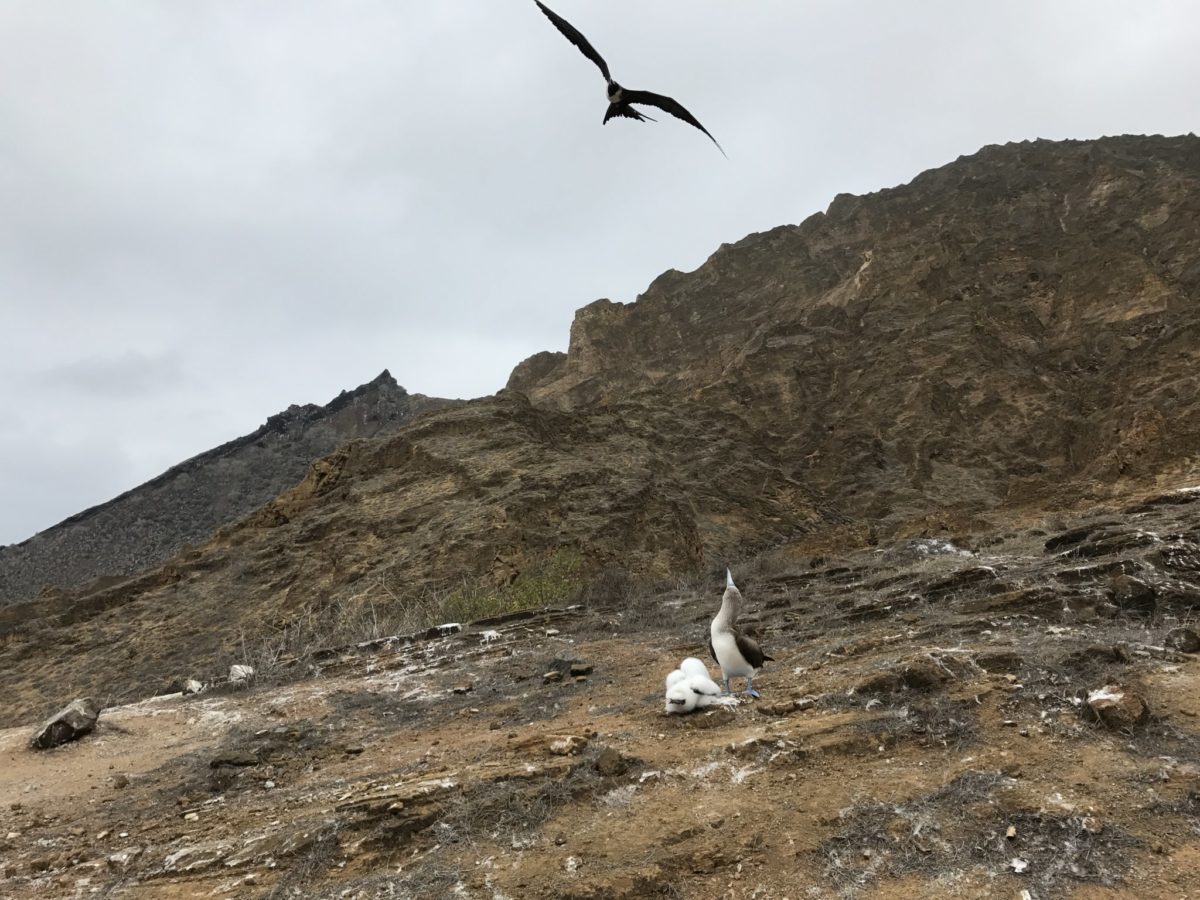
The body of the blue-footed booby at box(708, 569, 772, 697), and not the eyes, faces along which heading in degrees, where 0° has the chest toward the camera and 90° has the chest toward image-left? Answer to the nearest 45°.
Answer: approximately 45°

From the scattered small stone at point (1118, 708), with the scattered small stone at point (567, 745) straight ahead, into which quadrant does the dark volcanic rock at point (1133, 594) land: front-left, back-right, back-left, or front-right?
back-right

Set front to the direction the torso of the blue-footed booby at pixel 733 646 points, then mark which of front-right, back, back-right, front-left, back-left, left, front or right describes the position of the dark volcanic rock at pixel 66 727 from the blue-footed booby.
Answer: front-right

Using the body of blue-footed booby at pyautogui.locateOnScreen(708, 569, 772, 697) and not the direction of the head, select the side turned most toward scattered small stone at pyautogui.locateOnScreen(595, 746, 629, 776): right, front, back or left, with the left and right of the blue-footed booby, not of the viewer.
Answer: front

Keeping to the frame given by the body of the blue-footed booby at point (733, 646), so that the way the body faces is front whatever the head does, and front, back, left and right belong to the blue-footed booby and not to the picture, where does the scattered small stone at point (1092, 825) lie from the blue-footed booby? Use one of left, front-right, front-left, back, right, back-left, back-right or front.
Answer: left

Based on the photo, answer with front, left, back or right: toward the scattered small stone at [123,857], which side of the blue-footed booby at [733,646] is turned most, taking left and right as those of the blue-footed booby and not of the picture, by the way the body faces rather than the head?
front

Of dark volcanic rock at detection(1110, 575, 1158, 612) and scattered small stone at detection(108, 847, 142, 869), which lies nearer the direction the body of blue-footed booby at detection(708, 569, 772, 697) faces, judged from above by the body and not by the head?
the scattered small stone

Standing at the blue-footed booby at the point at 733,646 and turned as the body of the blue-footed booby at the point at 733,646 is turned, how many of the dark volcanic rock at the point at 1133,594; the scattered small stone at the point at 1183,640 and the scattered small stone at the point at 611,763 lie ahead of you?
1

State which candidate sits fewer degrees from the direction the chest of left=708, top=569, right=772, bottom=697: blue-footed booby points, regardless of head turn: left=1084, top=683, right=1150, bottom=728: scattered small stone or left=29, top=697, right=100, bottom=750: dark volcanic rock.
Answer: the dark volcanic rock

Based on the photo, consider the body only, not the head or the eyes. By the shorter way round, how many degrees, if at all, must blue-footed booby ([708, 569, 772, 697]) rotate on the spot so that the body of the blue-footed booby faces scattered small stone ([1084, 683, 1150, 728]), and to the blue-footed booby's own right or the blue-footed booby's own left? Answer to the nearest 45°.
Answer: approximately 90° to the blue-footed booby's own left
